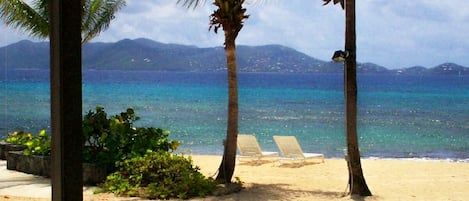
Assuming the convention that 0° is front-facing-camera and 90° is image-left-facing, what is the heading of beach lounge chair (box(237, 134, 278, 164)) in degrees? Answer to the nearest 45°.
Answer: approximately 225°

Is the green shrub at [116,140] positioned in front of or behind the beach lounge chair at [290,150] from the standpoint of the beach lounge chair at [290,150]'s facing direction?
behind

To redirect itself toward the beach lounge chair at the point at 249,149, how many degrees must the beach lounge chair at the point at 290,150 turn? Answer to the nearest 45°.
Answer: approximately 135° to its left

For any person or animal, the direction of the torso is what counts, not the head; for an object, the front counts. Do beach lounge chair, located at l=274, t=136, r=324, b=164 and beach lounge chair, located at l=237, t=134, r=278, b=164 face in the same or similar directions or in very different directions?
same or similar directions

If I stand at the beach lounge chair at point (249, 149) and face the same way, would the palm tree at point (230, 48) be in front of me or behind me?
behind

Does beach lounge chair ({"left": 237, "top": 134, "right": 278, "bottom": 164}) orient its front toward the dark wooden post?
no

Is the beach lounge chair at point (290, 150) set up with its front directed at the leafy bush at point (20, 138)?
no

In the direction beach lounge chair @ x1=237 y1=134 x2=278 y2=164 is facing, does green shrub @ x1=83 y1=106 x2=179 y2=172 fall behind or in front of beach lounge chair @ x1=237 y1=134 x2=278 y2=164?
behind

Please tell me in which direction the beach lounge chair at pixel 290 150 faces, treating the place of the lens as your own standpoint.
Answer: facing away from the viewer and to the right of the viewer

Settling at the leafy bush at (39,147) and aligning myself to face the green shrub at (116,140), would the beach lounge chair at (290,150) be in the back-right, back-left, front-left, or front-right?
front-left

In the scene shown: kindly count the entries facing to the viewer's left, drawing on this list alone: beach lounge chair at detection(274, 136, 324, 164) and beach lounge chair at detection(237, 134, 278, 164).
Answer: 0

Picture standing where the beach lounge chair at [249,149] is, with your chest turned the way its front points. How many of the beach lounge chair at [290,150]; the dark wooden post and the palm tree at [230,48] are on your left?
0
